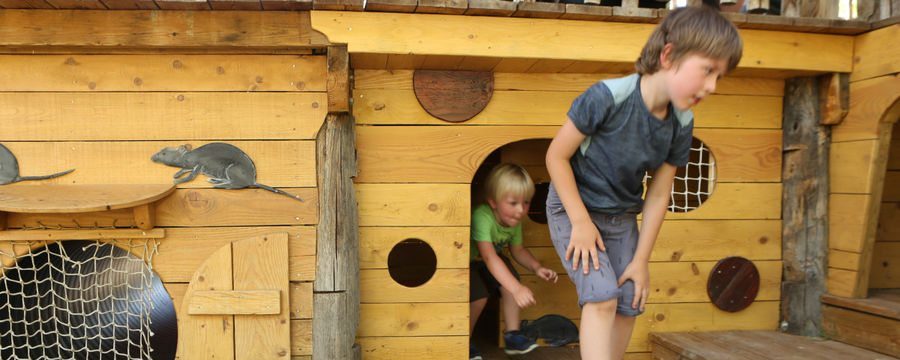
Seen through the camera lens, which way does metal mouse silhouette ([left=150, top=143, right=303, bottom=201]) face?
facing to the left of the viewer

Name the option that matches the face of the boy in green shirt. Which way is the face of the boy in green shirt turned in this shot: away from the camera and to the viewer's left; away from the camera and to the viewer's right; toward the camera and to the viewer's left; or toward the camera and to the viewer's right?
toward the camera and to the viewer's right

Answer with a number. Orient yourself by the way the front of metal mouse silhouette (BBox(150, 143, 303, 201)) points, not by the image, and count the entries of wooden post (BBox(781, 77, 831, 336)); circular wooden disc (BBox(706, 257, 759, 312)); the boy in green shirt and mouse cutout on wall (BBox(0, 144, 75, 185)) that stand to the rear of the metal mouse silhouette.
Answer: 3

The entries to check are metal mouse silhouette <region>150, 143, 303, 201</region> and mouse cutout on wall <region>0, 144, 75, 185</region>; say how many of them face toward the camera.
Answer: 0

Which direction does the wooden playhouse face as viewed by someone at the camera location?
facing the viewer

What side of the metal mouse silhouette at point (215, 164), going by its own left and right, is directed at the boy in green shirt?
back

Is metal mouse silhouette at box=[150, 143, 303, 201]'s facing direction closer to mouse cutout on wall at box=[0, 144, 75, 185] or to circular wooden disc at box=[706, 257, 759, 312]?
the mouse cutout on wall

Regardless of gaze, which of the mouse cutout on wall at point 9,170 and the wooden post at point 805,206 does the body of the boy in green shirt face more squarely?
the wooden post

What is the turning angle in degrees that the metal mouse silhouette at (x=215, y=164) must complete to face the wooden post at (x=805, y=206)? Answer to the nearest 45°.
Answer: approximately 180°

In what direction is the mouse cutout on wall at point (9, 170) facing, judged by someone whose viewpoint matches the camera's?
facing to the left of the viewer

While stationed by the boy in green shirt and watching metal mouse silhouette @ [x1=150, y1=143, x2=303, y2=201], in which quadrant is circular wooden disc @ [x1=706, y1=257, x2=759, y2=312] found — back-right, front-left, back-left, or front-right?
back-left

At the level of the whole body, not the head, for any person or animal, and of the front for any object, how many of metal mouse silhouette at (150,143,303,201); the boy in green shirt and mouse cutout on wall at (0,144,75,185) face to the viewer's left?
2

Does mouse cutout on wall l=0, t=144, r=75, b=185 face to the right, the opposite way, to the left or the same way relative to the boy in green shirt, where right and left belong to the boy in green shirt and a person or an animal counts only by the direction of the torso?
to the right

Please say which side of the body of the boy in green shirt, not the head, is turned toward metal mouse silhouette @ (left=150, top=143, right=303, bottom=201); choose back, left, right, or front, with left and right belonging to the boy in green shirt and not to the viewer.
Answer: right
